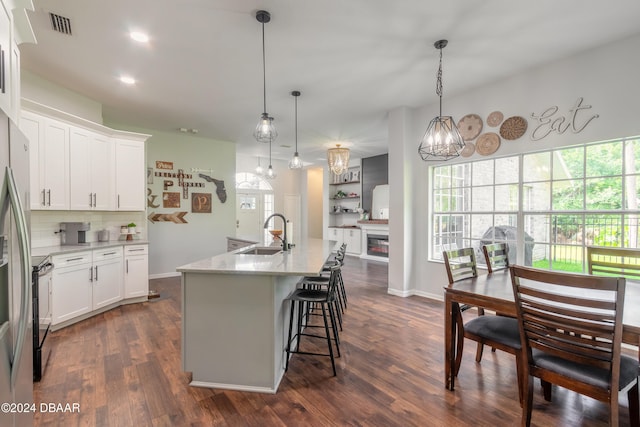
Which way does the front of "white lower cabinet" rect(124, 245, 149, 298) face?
toward the camera

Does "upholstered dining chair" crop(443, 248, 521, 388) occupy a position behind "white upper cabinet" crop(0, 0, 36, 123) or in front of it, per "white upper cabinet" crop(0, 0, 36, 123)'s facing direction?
in front

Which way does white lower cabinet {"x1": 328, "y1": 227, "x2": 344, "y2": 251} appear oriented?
toward the camera

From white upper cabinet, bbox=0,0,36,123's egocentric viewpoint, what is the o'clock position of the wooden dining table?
The wooden dining table is roughly at 1 o'clock from the white upper cabinet.

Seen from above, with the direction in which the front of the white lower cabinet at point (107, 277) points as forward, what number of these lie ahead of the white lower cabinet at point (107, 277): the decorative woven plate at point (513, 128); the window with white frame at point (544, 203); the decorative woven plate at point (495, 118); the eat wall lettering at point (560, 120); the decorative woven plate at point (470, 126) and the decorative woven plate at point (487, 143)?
6

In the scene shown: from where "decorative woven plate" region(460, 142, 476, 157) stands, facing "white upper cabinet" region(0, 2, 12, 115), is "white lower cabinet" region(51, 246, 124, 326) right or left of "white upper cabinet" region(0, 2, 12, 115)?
right

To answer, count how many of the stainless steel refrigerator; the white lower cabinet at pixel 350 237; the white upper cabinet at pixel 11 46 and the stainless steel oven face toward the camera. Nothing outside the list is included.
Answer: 1

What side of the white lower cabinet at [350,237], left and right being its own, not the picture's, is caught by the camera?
front

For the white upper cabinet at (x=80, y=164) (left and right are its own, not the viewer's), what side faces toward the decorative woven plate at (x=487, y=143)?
front

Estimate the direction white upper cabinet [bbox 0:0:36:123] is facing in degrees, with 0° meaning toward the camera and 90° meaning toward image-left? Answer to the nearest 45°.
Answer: approximately 270°

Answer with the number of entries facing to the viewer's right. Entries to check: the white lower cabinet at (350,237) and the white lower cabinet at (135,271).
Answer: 0

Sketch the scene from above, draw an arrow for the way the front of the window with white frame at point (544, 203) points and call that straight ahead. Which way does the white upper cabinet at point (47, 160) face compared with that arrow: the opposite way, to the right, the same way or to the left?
the opposite way

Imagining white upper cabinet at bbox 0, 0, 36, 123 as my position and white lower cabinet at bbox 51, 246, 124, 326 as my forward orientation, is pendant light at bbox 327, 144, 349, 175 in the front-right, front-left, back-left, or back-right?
front-right

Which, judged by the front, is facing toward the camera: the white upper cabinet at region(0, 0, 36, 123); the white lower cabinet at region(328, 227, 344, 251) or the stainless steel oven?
the white lower cabinet

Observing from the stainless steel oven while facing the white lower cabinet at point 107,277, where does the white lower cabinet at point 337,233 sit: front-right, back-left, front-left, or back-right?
front-right

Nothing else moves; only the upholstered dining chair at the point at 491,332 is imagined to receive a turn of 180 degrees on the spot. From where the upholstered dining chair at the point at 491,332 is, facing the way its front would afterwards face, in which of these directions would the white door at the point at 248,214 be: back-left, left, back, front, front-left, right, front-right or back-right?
front

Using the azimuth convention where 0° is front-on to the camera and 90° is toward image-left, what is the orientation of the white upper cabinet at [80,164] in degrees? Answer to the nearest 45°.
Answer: approximately 315°

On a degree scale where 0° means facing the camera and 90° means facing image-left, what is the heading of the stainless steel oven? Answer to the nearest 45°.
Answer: approximately 270°

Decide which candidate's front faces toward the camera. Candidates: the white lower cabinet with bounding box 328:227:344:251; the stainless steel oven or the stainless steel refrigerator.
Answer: the white lower cabinet
